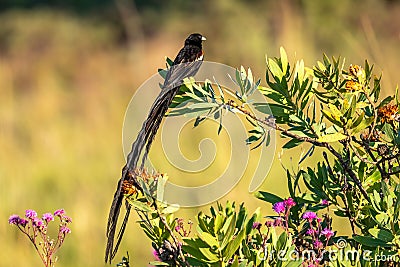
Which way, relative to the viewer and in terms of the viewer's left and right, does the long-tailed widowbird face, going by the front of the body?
facing away from the viewer and to the right of the viewer
